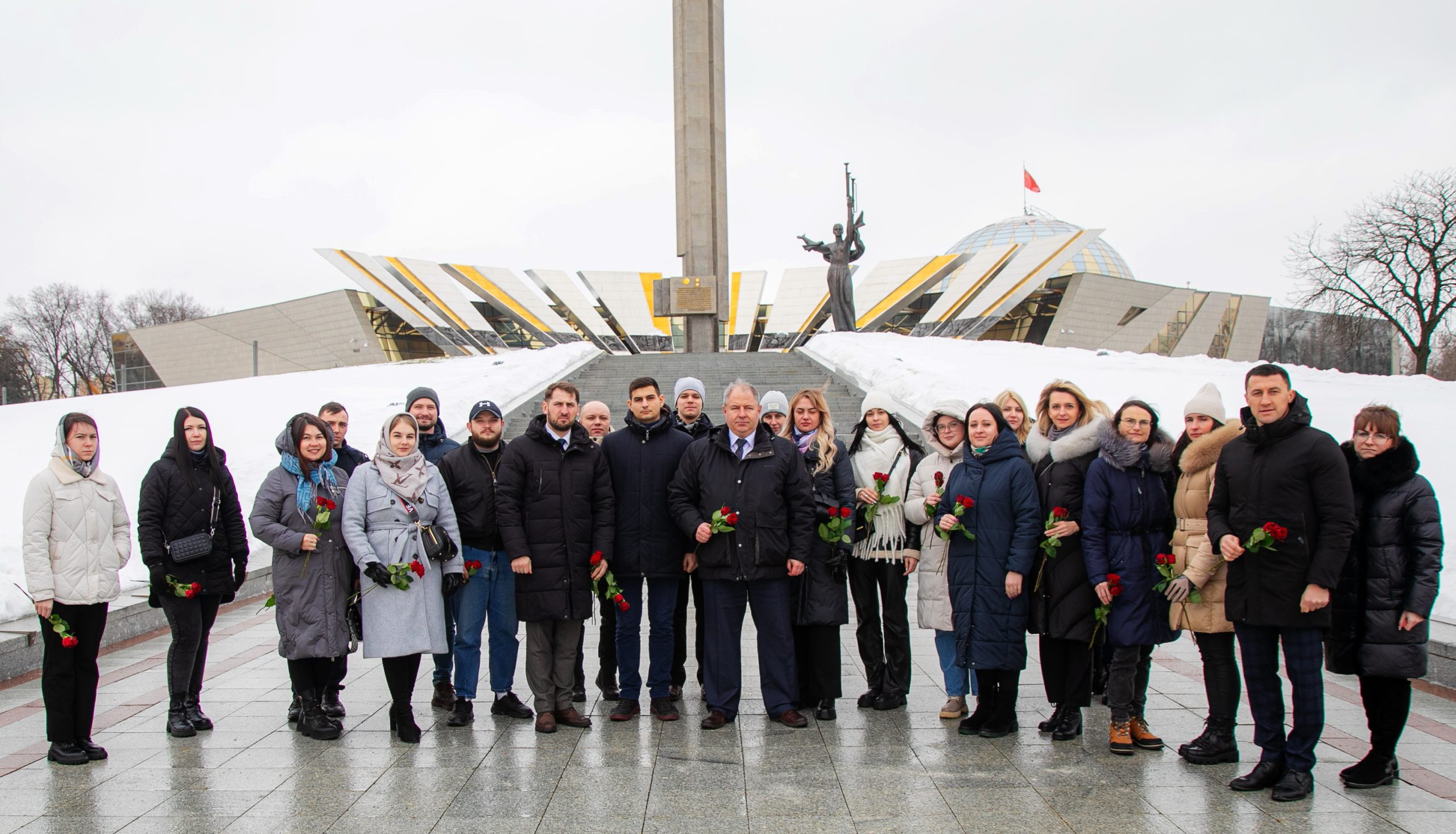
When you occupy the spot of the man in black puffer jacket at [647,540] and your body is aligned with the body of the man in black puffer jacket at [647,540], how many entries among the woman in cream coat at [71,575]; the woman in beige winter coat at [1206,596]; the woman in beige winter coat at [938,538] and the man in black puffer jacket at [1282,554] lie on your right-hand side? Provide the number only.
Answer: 1

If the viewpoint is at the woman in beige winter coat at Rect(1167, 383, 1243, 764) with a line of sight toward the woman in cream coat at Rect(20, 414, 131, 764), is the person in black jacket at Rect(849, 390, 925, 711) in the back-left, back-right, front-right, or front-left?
front-right

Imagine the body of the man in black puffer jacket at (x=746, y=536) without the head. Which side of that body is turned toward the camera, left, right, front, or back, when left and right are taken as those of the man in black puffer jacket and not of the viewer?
front

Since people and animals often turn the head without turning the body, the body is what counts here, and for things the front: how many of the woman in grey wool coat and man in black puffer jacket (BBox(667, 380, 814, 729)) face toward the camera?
2

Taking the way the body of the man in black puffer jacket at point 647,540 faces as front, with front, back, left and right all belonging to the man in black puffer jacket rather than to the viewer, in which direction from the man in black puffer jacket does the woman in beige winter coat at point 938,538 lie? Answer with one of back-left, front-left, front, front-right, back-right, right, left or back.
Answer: left

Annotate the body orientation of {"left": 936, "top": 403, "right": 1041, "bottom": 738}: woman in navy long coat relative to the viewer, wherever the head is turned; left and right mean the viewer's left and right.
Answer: facing the viewer and to the left of the viewer

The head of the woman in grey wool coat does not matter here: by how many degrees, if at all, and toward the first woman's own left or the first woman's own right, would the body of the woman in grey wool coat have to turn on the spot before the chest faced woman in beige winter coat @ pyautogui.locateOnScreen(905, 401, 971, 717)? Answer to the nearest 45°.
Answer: approximately 90° to the first woman's own left

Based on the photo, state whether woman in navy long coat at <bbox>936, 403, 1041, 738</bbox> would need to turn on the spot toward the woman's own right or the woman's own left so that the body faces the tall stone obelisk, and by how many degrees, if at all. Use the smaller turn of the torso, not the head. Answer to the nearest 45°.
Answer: approximately 135° to the woman's own right

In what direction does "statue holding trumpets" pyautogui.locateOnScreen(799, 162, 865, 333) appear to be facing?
toward the camera

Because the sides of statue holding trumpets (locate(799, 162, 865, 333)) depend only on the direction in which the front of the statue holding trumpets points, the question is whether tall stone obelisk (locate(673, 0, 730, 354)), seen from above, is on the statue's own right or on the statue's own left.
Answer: on the statue's own right

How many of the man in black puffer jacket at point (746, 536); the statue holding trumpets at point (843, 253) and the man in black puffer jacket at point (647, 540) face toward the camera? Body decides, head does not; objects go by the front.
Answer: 3
